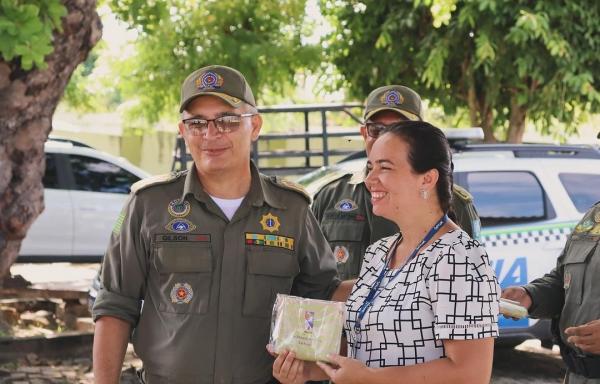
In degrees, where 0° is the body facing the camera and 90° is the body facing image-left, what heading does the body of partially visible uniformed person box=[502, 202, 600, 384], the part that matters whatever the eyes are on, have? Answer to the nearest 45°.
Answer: approximately 45°

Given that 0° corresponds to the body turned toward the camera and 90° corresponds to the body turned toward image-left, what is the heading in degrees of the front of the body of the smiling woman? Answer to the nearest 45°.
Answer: approximately 45°

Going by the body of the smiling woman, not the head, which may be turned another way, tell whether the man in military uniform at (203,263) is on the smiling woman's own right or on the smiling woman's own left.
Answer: on the smiling woman's own right

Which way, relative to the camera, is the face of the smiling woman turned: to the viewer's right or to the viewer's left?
to the viewer's left

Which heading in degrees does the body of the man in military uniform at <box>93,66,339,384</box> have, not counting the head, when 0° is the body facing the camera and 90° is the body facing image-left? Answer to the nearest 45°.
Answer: approximately 0°
